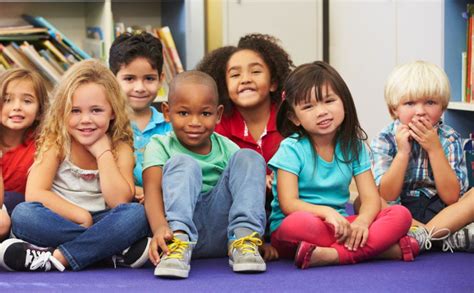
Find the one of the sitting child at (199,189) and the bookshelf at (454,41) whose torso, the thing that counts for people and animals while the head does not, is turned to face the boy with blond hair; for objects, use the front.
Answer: the bookshelf

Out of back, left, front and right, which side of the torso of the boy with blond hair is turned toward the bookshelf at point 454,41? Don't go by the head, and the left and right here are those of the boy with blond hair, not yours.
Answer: back

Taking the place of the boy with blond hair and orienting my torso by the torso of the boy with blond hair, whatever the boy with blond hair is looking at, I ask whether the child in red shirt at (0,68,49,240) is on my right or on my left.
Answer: on my right

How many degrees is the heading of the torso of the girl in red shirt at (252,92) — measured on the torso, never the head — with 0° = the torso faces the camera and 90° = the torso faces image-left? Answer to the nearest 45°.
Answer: approximately 0°
